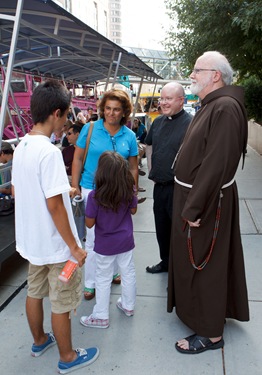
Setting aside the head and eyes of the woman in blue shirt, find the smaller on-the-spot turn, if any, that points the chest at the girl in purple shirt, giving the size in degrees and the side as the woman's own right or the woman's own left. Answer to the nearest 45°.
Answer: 0° — they already face them

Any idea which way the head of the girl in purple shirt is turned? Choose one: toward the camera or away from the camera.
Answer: away from the camera

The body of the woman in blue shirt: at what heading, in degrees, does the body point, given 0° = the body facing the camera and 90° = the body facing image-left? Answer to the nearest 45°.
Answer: approximately 0°

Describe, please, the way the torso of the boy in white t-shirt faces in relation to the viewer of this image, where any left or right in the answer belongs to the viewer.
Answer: facing away from the viewer and to the right of the viewer

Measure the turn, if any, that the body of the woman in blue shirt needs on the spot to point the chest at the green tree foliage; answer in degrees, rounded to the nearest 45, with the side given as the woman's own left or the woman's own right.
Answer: approximately 135° to the woman's own left

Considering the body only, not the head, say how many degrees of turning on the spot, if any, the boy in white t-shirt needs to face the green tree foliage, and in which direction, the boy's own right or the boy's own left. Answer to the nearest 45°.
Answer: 0° — they already face it

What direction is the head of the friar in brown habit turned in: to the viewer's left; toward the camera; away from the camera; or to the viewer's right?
to the viewer's left

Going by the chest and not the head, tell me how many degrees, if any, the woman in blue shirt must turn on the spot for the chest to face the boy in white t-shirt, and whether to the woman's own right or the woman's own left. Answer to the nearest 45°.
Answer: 0° — they already face them

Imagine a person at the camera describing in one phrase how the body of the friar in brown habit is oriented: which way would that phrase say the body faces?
to the viewer's left

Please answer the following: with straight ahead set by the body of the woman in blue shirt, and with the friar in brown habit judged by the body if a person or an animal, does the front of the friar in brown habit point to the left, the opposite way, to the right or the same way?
to the right

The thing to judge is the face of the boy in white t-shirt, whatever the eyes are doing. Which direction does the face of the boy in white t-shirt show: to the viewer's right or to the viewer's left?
to the viewer's right
